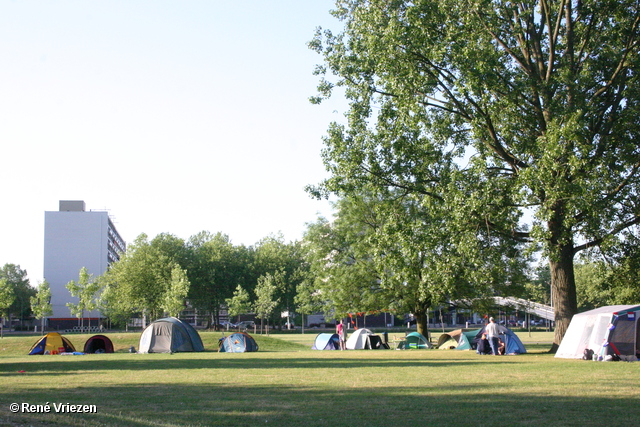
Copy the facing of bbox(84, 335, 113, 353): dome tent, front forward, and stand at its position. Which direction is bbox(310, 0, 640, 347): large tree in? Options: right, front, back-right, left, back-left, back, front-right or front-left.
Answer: front-left

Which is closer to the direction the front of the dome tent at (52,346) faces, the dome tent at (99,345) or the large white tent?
the large white tent

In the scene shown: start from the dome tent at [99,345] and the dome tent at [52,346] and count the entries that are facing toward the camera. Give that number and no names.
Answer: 2

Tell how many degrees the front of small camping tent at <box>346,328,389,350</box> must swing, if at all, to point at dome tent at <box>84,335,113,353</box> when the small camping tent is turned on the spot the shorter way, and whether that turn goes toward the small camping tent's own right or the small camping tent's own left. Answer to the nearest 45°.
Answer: approximately 135° to the small camping tent's own right

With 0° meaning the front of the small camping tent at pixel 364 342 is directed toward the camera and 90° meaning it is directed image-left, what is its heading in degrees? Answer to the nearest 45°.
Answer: approximately 315°

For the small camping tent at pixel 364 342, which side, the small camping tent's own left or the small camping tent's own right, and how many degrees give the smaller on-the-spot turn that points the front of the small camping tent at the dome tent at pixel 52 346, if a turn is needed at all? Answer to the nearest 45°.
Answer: approximately 135° to the small camping tent's own right

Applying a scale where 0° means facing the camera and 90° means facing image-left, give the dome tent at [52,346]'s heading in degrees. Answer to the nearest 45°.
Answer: approximately 0°
